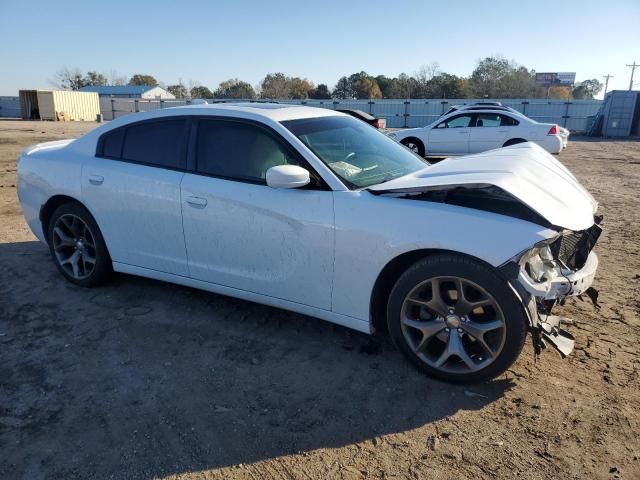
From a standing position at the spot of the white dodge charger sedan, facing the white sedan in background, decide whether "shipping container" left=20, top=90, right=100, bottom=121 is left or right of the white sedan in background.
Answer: left

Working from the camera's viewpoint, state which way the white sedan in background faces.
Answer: facing to the left of the viewer

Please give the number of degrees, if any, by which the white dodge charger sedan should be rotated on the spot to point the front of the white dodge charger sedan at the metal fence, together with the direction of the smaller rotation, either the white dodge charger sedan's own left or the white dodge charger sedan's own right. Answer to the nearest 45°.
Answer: approximately 135° to the white dodge charger sedan's own left

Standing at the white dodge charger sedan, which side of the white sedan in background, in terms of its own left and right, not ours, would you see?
left

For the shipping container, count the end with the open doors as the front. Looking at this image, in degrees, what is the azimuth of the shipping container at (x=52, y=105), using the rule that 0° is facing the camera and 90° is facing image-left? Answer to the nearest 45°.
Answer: approximately 45°

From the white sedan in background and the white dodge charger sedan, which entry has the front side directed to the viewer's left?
the white sedan in background

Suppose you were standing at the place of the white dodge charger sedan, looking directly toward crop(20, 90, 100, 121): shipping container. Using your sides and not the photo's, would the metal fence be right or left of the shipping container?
right

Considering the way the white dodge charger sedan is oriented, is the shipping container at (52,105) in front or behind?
behind

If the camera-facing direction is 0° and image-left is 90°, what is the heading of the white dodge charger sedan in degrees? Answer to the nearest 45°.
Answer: approximately 315°
